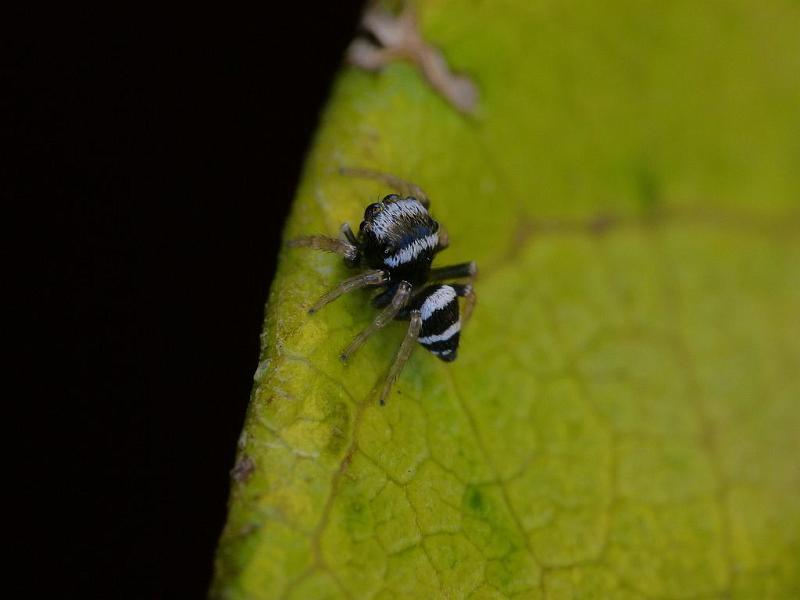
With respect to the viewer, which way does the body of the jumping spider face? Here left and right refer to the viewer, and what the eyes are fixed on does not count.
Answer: facing away from the viewer and to the left of the viewer
